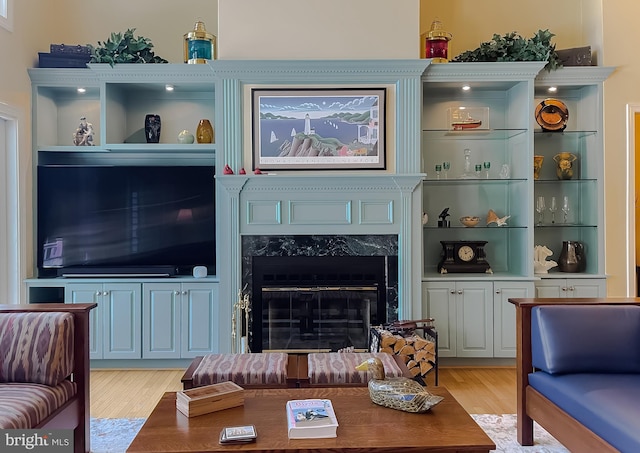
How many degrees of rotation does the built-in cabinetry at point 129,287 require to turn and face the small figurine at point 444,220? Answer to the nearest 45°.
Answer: approximately 90° to its left

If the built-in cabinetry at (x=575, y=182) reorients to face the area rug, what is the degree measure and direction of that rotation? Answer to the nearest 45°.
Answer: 0° — it already faces it

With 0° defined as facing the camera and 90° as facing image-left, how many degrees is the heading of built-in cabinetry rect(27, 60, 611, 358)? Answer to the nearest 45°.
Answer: approximately 0°
